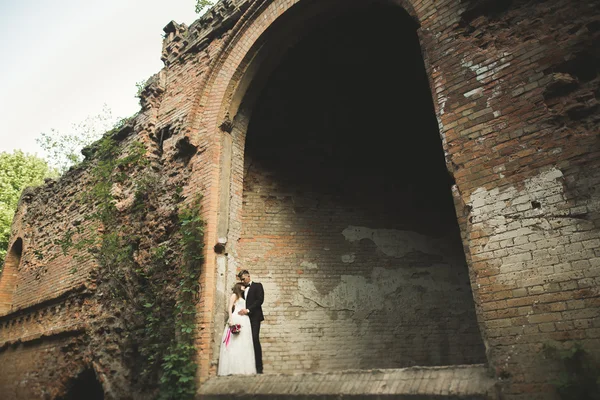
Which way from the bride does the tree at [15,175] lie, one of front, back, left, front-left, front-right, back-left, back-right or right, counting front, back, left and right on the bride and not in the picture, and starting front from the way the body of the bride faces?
back-left

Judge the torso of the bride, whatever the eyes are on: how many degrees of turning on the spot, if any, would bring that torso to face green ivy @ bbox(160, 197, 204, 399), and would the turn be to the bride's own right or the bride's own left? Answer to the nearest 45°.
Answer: approximately 180°

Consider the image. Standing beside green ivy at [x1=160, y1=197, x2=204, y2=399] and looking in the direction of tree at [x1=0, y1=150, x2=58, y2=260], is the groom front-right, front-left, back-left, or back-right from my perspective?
back-right

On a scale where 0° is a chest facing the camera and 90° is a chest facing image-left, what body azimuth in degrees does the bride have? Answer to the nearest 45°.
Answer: approximately 270°
